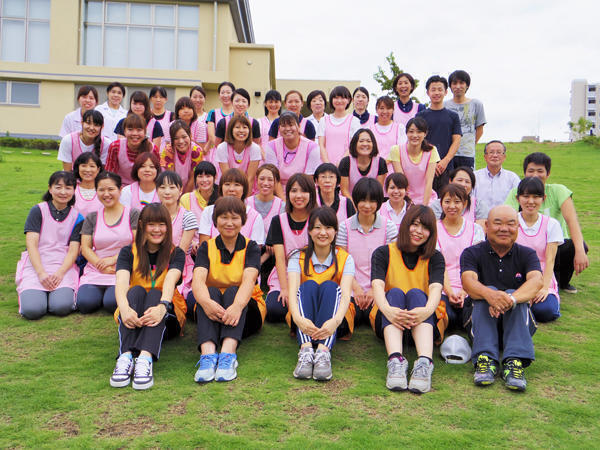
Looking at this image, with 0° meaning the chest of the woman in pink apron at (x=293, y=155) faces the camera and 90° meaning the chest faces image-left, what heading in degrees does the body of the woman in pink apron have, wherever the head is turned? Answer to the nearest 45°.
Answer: approximately 0°

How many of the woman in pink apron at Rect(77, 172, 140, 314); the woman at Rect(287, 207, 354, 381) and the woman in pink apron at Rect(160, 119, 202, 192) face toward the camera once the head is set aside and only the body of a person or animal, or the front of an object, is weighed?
3

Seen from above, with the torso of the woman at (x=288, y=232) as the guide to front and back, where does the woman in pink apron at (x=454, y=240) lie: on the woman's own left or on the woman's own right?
on the woman's own left

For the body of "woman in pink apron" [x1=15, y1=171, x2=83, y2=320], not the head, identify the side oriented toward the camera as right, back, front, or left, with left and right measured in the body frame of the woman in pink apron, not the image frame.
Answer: front

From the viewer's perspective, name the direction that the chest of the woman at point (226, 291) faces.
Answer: toward the camera

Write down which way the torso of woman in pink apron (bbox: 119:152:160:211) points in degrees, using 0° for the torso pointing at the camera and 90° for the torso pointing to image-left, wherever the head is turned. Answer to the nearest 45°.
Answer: approximately 0°

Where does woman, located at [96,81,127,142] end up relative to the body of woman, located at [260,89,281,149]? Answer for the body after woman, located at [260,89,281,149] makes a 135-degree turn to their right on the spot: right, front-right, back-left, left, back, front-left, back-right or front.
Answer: front-left

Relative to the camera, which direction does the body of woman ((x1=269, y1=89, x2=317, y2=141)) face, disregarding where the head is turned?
toward the camera

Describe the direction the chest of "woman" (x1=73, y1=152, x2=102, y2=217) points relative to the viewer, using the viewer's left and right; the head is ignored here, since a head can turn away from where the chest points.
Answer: facing the viewer
